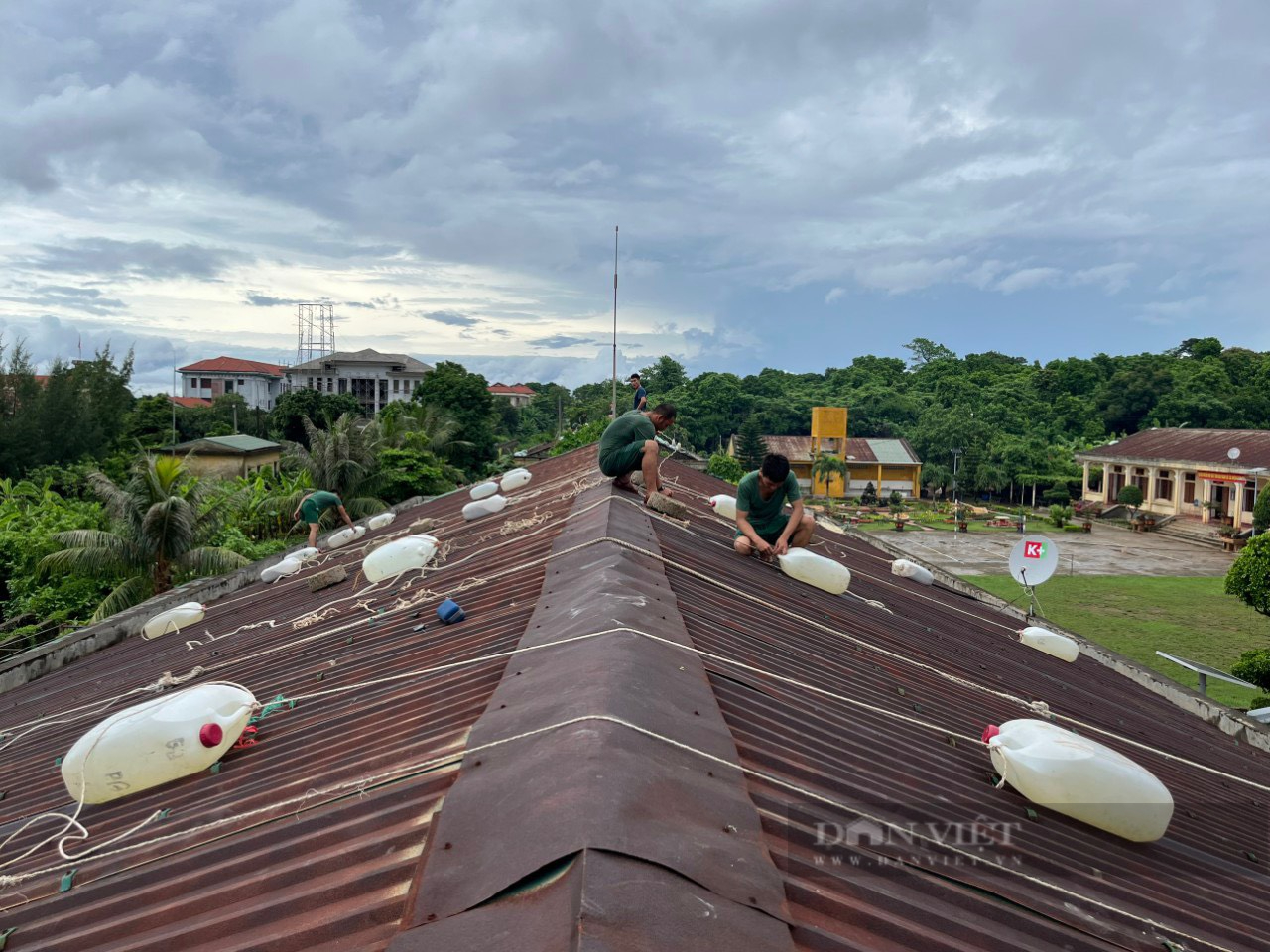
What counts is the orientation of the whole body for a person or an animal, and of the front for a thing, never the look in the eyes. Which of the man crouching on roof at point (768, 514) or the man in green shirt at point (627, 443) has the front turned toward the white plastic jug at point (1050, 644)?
the man in green shirt

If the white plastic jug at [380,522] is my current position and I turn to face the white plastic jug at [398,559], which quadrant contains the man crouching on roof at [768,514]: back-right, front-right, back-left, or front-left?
front-left

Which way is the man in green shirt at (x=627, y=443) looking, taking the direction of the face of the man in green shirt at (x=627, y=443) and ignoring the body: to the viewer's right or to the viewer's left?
to the viewer's right

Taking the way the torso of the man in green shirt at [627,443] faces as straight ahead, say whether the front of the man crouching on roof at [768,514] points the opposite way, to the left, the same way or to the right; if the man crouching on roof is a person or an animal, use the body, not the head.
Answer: to the right

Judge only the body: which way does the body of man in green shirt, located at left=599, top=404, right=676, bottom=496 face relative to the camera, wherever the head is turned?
to the viewer's right

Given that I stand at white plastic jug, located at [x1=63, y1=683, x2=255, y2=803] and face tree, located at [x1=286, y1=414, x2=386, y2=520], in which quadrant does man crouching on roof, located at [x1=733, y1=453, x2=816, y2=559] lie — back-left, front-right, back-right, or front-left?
front-right

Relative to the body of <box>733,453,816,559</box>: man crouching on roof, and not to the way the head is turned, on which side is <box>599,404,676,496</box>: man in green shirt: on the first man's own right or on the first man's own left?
on the first man's own right

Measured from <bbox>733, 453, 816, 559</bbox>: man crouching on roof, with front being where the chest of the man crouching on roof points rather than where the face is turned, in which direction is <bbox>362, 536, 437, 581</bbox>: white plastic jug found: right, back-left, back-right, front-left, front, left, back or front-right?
right

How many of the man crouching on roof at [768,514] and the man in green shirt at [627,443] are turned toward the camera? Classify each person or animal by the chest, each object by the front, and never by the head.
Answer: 1

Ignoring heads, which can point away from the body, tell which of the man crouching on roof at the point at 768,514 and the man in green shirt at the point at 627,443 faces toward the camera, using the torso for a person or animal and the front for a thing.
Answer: the man crouching on roof

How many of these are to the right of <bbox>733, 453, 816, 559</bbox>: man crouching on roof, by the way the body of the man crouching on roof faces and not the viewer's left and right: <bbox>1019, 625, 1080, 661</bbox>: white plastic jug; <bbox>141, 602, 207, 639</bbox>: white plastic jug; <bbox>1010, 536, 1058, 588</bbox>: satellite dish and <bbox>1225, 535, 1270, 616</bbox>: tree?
1

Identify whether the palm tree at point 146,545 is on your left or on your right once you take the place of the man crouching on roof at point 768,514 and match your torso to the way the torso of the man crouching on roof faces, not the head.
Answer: on your right

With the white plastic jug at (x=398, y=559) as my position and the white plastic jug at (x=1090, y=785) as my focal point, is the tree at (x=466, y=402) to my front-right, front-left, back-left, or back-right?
back-left

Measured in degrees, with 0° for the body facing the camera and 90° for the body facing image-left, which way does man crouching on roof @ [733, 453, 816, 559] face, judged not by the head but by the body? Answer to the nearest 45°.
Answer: approximately 0°

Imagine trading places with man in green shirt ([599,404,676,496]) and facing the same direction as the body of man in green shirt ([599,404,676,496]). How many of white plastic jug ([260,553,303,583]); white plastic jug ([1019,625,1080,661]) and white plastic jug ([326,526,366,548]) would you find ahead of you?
1

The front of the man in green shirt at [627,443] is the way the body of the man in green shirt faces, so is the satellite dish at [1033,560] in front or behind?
in front

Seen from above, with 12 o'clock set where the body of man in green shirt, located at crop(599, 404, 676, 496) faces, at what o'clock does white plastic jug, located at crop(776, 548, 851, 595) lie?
The white plastic jug is roughly at 1 o'clock from the man in green shirt.
